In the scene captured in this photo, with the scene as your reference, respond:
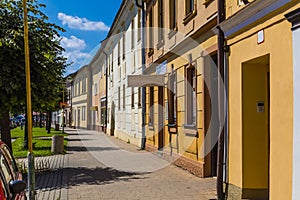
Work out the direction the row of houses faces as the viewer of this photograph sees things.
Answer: facing the viewer and to the left of the viewer

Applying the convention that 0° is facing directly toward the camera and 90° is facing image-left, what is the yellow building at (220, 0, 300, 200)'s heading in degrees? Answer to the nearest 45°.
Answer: approximately 45°

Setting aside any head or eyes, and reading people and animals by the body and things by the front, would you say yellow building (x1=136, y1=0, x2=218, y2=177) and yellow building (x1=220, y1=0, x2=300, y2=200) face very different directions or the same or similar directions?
same or similar directions

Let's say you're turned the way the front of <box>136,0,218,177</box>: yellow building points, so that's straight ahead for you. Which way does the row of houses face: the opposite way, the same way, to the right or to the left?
the same way

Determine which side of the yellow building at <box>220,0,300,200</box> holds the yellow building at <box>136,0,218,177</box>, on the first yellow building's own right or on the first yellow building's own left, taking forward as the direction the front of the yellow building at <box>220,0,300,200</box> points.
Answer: on the first yellow building's own right

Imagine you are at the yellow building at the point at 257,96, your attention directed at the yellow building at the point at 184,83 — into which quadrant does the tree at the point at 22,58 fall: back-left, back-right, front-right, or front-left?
front-left

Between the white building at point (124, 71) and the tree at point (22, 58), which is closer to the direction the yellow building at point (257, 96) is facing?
the tree
